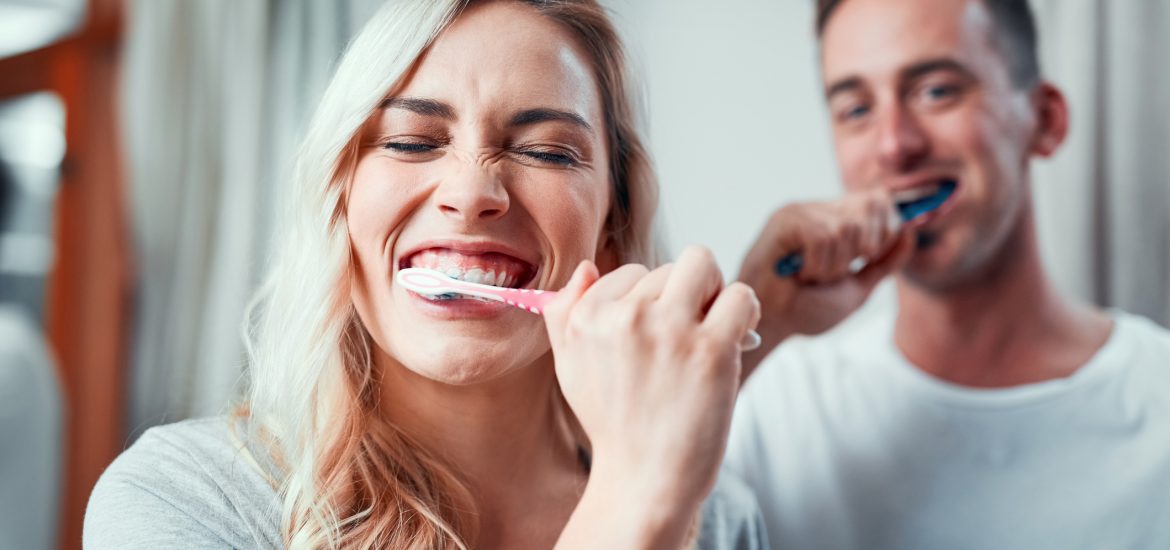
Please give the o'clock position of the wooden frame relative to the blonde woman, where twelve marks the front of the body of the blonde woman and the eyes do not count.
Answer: The wooden frame is roughly at 5 o'clock from the blonde woman.

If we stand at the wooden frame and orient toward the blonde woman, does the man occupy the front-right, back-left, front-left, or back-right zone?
front-left

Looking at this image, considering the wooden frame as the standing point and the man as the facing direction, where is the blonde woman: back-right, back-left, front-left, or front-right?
front-right

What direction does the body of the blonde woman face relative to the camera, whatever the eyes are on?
toward the camera

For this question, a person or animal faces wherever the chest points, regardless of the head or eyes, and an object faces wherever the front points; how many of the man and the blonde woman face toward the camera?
2

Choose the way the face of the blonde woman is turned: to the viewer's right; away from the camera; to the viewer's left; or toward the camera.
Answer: toward the camera

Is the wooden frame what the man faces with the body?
no

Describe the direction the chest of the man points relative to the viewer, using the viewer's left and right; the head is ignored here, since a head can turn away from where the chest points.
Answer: facing the viewer
